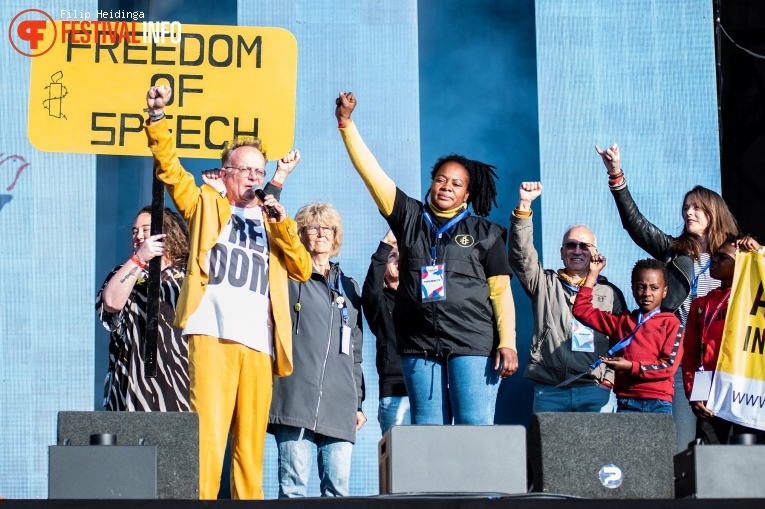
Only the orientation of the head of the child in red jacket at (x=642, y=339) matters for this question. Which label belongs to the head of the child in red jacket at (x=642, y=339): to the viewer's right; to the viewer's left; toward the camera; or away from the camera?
toward the camera

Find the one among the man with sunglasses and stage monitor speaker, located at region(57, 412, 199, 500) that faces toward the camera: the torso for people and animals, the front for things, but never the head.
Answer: the man with sunglasses

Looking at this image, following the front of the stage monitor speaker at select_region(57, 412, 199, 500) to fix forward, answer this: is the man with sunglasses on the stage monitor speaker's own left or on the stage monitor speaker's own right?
on the stage monitor speaker's own right

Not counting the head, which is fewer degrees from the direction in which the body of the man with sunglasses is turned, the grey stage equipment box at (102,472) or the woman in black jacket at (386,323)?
the grey stage equipment box

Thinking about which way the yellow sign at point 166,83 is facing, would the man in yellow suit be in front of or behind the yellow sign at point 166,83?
in front

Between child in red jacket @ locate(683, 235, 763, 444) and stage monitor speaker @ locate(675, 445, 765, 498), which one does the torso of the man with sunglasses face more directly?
the stage monitor speaker

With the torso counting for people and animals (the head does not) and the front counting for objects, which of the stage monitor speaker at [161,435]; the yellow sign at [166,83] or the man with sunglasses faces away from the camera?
the stage monitor speaker

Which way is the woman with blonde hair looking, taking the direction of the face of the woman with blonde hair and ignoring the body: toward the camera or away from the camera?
toward the camera

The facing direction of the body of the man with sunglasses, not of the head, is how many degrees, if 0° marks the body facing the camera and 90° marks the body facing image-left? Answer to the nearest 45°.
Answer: approximately 0°

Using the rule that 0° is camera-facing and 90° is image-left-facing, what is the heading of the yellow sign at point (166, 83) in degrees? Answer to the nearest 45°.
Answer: approximately 0°

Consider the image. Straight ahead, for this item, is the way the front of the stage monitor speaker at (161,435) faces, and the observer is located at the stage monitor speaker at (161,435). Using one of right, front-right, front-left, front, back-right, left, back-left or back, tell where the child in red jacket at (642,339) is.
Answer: front-right

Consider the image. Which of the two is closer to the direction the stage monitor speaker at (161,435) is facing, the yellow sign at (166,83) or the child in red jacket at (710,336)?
the yellow sign

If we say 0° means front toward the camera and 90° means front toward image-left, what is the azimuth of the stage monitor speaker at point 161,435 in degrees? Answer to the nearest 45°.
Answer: approximately 180°

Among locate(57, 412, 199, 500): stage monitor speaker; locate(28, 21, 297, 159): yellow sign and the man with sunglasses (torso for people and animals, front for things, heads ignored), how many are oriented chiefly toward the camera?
2

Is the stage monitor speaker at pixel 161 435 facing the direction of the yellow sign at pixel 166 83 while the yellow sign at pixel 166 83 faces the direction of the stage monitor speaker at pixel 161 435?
yes

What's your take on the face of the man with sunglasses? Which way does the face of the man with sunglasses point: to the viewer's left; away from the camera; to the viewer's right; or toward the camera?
toward the camera

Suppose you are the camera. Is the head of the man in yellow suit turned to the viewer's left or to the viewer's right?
to the viewer's right
